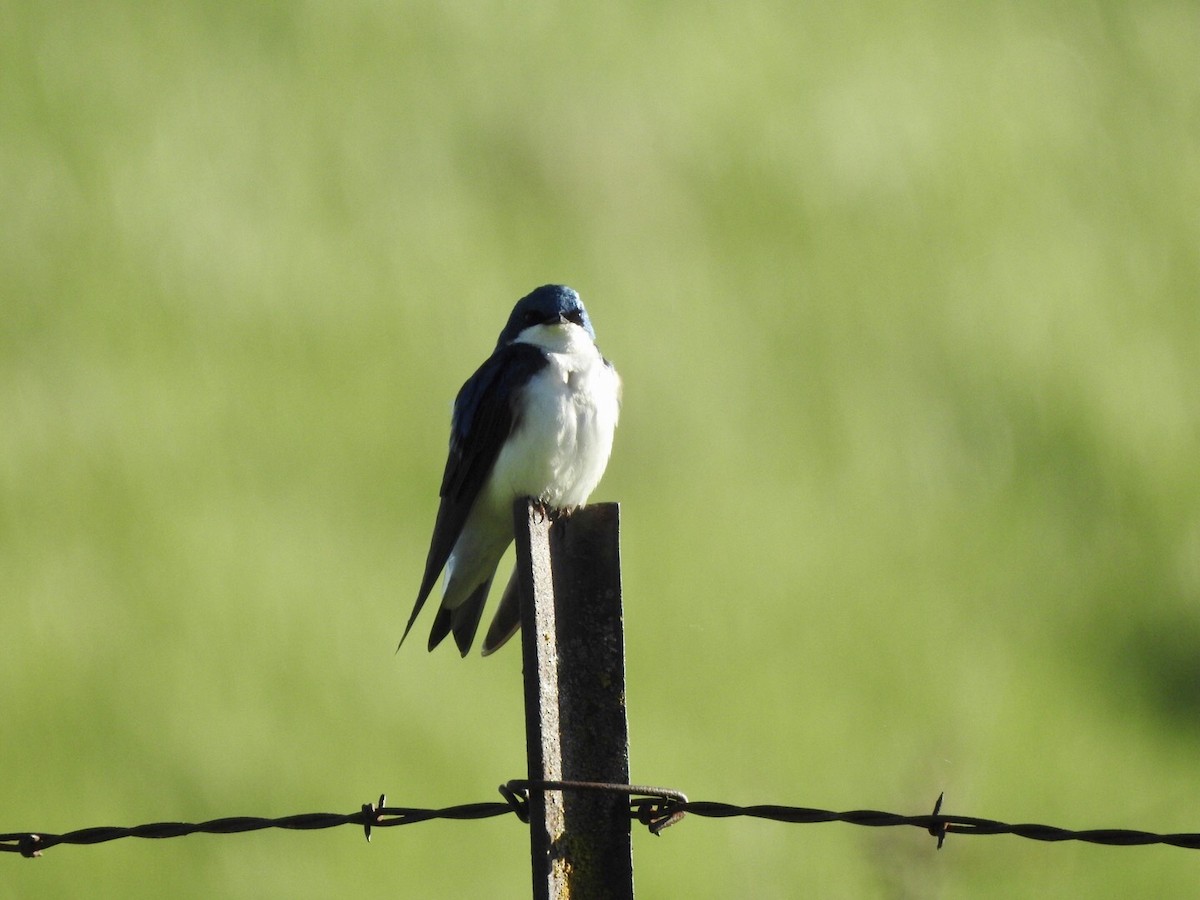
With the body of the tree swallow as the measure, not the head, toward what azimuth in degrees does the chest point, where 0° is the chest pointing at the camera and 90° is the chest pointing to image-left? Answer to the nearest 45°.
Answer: approximately 315°
